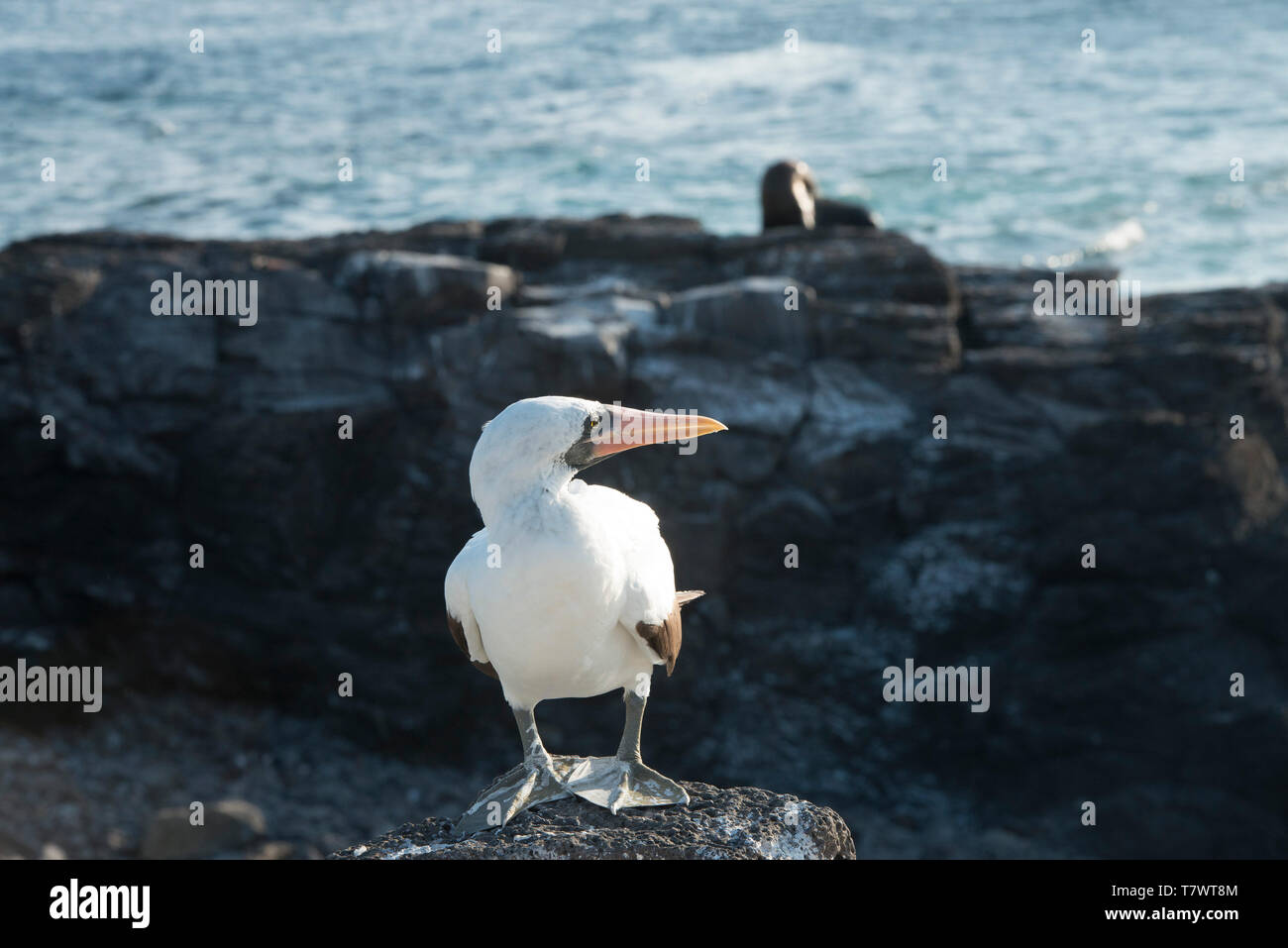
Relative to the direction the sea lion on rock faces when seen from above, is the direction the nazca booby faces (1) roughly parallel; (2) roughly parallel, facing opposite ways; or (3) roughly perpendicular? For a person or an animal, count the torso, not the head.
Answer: roughly perpendicular

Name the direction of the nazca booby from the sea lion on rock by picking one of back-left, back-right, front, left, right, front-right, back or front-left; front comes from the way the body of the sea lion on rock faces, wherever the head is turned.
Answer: left

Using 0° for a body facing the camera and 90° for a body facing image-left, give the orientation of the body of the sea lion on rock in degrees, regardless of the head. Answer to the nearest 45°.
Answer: approximately 90°

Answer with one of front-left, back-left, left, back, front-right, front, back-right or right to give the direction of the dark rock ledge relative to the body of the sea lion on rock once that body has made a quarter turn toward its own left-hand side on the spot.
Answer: front

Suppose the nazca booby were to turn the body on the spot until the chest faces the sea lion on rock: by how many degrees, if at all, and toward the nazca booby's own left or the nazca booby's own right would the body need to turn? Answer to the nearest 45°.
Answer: approximately 180°

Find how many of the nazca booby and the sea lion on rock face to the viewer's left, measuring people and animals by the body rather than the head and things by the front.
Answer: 1

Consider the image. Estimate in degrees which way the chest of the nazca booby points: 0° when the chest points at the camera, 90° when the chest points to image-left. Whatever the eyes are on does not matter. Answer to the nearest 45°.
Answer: approximately 0°
